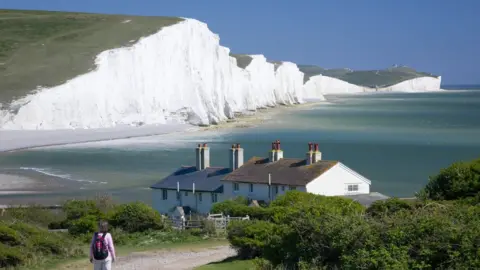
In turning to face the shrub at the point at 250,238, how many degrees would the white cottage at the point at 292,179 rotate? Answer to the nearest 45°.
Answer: approximately 45° to its left

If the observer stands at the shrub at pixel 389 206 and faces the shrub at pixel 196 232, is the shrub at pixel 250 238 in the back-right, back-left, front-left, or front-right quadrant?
front-left

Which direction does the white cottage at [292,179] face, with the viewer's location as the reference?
facing the viewer and to the left of the viewer

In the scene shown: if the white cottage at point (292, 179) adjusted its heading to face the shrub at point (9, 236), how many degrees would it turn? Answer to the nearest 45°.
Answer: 0° — it already faces it

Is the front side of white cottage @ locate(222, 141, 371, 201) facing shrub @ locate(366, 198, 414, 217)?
no

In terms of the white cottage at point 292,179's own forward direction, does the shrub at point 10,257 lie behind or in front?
in front

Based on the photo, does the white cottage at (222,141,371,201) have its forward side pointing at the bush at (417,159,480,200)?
no

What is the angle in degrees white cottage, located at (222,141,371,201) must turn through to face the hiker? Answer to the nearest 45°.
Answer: approximately 45° to its left

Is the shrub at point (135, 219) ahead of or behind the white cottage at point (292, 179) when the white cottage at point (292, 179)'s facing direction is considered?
ahead

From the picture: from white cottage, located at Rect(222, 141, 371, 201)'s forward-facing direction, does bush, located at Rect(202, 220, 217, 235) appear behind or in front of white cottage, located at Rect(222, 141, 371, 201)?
in front
